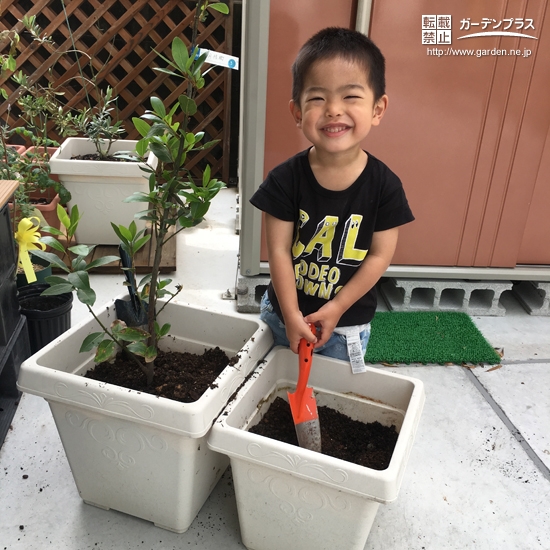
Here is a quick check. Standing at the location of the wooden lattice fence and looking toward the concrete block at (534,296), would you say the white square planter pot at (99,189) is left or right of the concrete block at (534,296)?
right

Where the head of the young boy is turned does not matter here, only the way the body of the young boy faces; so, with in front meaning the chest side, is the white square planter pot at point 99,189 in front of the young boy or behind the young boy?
behind

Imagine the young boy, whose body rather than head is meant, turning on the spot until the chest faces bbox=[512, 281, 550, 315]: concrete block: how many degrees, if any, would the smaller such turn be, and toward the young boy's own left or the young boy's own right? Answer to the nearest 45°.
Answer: approximately 135° to the young boy's own left

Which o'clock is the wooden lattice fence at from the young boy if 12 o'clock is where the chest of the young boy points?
The wooden lattice fence is roughly at 5 o'clock from the young boy.

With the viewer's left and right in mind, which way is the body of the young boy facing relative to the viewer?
facing the viewer

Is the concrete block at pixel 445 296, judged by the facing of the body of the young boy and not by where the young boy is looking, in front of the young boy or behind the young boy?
behind

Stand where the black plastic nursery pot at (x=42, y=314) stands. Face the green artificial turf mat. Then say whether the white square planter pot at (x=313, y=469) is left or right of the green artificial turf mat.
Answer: right

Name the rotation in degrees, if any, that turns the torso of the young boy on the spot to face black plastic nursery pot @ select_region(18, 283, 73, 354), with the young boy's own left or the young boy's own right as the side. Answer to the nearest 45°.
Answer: approximately 90° to the young boy's own right
